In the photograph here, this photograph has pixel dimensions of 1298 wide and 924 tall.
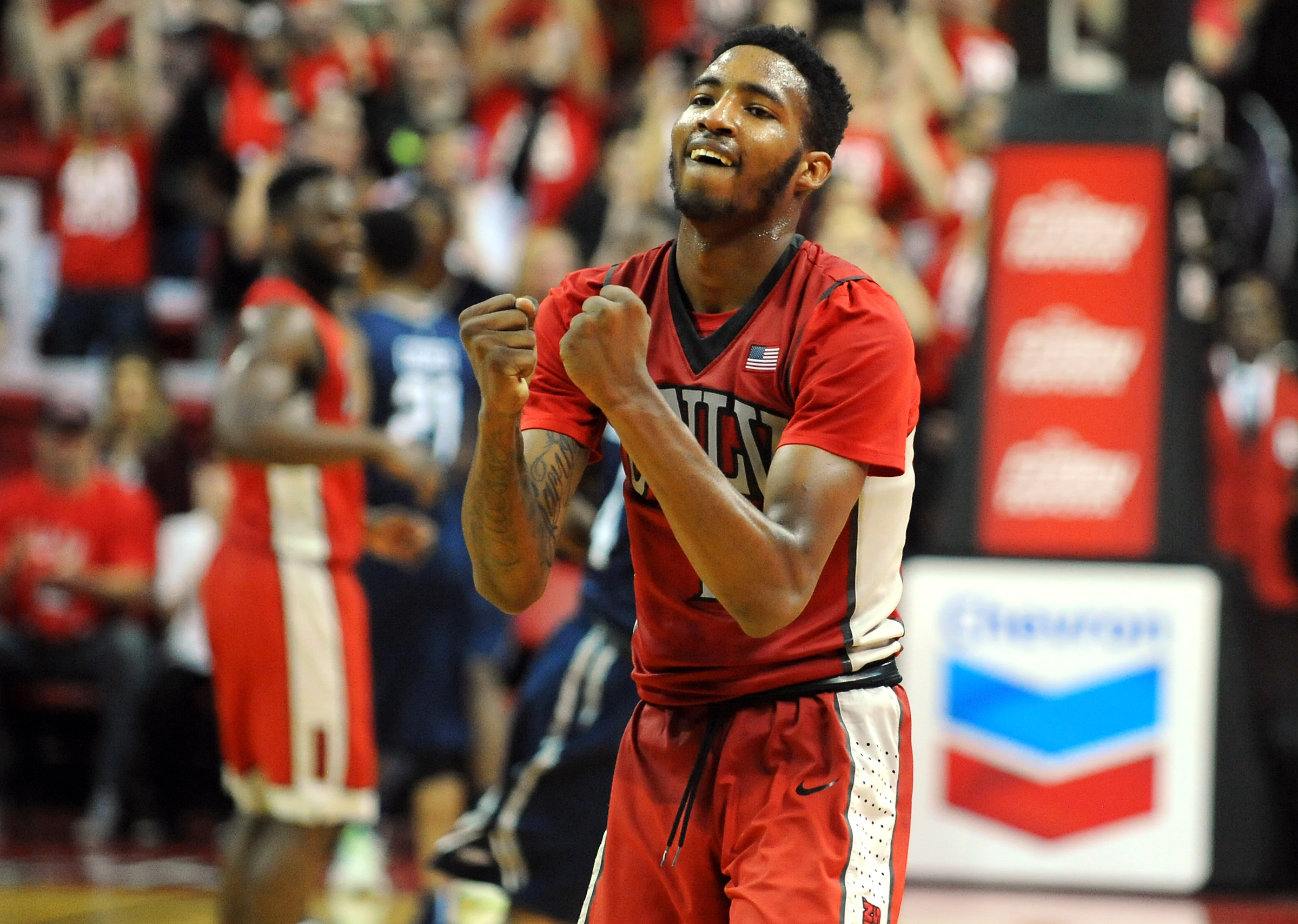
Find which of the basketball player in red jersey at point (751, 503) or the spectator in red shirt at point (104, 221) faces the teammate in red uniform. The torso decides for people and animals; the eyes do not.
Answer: the spectator in red shirt

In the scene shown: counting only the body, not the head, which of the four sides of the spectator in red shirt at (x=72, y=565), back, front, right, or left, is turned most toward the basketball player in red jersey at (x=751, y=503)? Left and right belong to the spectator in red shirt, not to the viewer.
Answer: front

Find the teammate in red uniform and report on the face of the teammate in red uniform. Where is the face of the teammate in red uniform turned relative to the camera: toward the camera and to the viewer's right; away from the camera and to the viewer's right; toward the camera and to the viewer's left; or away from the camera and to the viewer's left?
toward the camera and to the viewer's right

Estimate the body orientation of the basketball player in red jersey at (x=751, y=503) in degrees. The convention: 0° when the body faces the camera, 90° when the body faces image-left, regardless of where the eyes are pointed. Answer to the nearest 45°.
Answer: approximately 45°

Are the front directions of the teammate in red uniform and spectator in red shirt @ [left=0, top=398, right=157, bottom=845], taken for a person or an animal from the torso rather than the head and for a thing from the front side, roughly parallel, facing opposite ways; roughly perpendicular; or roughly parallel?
roughly perpendicular

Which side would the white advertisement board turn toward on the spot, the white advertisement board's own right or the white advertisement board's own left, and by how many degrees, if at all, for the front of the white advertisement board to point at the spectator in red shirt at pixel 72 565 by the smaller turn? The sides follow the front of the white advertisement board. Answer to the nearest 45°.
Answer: approximately 90° to the white advertisement board's own right

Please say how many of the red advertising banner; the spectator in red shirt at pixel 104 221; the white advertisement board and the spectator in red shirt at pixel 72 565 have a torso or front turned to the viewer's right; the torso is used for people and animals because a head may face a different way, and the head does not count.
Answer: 0

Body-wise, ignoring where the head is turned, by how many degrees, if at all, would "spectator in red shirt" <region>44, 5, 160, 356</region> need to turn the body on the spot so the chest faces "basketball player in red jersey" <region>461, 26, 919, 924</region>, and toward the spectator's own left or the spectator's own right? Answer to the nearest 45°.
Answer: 0° — they already face them

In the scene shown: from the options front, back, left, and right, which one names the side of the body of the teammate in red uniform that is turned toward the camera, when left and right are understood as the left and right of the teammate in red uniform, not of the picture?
right

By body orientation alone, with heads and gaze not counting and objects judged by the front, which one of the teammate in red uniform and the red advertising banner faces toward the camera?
the red advertising banner

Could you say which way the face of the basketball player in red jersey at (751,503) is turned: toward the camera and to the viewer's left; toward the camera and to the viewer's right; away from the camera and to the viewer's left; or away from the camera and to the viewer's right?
toward the camera and to the viewer's left

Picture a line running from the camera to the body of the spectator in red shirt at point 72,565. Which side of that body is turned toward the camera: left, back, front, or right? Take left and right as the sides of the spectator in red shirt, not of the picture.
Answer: front

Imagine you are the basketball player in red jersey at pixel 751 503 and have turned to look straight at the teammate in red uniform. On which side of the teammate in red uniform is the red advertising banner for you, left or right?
right
